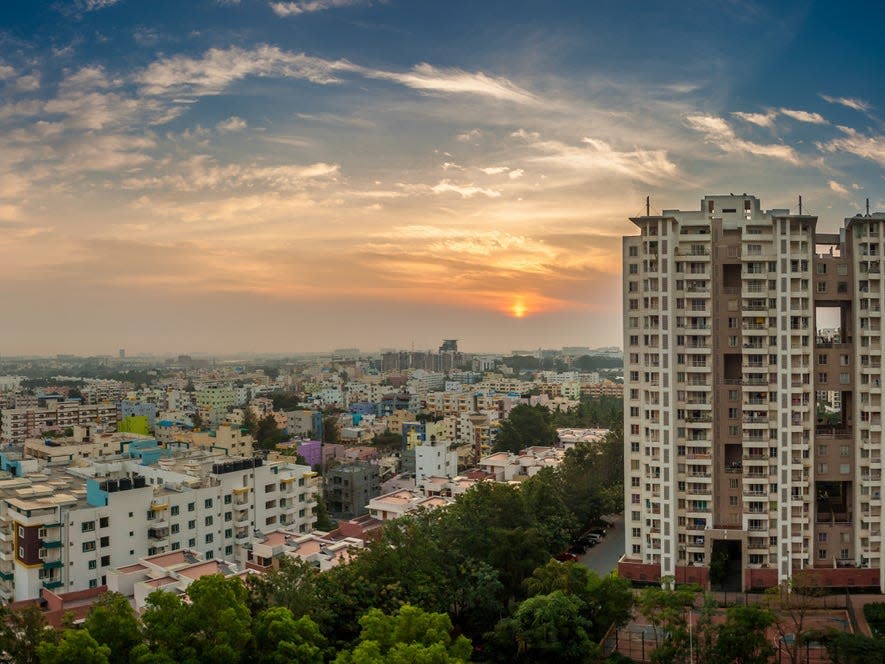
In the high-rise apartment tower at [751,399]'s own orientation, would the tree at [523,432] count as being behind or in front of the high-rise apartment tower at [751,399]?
behind

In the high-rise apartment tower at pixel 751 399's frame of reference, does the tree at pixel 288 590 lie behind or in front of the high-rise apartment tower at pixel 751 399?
in front

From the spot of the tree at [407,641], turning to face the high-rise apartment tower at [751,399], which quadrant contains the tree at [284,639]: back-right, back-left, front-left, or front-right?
back-left

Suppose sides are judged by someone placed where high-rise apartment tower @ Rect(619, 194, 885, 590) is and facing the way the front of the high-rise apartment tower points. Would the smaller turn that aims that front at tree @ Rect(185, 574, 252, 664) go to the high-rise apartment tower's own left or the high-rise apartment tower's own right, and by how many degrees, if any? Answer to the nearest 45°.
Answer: approximately 45° to the high-rise apartment tower's own right

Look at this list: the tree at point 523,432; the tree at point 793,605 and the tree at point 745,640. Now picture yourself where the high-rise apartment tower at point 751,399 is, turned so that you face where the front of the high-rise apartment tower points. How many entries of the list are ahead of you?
2

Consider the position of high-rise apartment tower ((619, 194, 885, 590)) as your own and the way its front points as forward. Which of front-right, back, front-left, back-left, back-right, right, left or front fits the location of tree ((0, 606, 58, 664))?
front-right

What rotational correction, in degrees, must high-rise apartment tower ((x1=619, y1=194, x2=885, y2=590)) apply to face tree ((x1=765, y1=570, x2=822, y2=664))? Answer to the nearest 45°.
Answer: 0° — it already faces it

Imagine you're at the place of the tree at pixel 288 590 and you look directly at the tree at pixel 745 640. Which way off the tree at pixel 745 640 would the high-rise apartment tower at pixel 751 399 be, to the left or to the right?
left

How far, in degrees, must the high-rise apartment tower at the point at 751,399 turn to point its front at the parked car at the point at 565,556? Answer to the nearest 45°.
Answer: approximately 90° to its right

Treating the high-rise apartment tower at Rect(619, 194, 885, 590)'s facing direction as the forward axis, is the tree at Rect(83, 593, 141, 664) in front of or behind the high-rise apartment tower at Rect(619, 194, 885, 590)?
in front

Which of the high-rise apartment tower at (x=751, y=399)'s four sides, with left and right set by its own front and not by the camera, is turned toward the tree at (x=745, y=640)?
front

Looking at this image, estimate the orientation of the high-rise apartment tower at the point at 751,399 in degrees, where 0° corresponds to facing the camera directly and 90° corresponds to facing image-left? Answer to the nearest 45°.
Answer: approximately 0°

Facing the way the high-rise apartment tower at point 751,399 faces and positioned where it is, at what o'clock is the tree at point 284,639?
The tree is roughly at 1 o'clock from the high-rise apartment tower.

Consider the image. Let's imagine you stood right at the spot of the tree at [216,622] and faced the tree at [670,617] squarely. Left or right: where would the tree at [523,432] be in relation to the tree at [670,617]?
left
